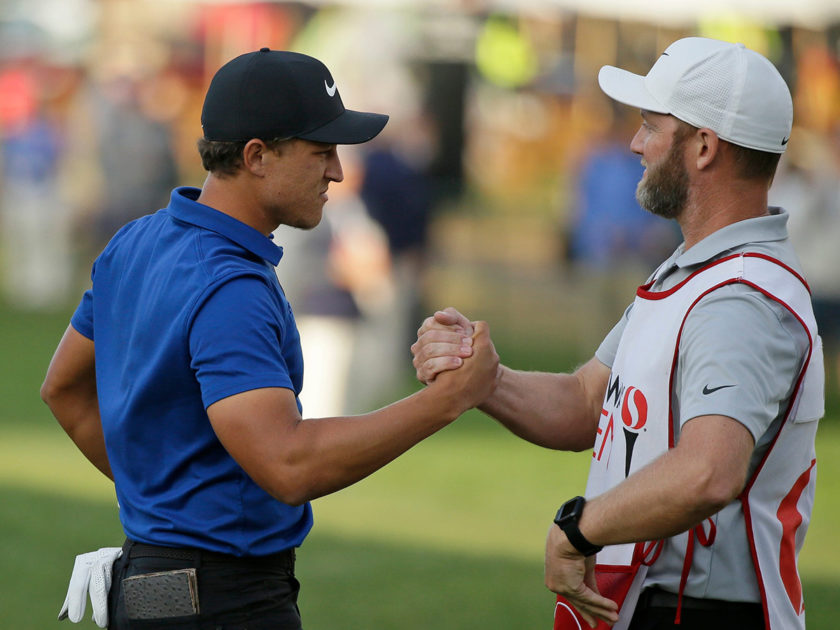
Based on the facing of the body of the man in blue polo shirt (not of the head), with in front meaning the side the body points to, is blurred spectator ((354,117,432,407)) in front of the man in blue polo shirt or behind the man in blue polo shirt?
in front

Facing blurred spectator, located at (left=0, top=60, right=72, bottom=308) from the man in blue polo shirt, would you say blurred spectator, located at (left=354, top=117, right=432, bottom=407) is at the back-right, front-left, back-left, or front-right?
front-right

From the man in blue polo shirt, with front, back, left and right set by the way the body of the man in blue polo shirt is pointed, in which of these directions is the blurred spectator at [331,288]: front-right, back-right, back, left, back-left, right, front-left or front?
front-left

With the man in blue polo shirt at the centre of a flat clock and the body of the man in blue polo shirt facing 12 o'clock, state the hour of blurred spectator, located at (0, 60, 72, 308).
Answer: The blurred spectator is roughly at 10 o'clock from the man in blue polo shirt.

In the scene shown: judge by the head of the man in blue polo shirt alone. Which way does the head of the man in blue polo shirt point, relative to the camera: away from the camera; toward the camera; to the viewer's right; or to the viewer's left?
to the viewer's right

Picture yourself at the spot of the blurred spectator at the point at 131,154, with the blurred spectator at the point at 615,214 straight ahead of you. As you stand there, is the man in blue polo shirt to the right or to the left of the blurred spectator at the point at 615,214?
right

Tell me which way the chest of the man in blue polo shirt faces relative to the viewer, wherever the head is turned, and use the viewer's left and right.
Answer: facing away from the viewer and to the right of the viewer

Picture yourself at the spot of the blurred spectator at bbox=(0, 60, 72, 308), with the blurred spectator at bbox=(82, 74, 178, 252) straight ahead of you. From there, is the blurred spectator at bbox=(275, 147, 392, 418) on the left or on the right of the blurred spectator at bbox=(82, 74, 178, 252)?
right

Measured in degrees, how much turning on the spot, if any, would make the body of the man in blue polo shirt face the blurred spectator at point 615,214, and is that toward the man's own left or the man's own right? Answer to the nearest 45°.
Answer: approximately 45° to the man's own left
